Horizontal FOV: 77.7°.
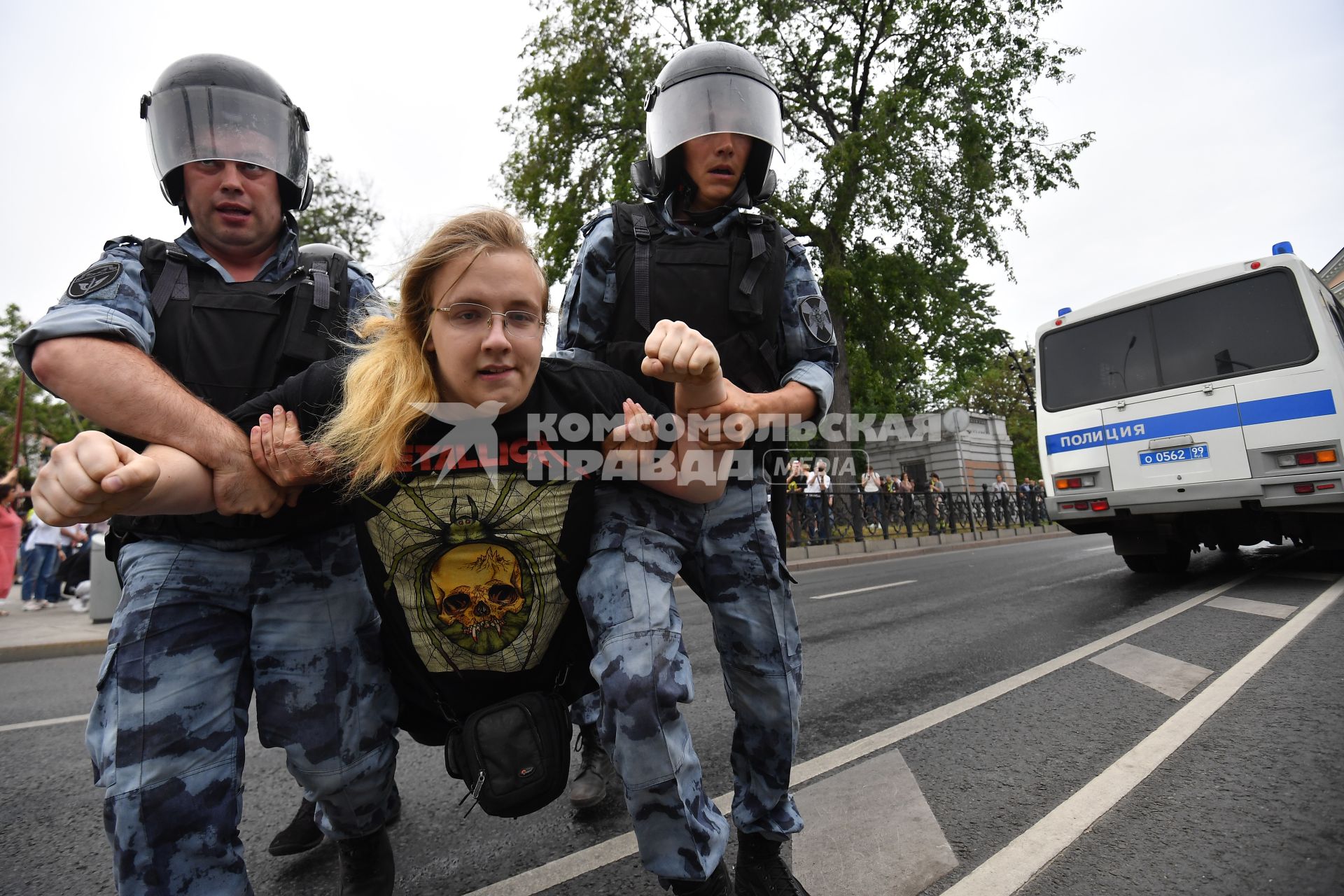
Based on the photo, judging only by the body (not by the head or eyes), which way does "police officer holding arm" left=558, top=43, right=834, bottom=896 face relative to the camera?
toward the camera

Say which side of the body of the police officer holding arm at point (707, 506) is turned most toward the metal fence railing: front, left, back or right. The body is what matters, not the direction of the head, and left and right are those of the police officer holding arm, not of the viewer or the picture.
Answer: back

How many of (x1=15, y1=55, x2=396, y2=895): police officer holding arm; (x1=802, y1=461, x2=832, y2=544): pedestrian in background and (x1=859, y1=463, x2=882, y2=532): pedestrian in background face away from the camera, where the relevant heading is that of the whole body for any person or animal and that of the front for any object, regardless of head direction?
0

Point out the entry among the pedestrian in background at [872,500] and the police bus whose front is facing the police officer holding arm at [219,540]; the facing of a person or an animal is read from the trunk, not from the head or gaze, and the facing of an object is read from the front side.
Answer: the pedestrian in background

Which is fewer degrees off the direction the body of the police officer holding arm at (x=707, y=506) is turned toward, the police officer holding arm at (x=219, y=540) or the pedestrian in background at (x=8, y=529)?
the police officer holding arm

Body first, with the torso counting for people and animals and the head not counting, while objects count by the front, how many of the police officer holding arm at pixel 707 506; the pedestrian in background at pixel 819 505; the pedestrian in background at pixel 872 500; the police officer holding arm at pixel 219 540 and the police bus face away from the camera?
1

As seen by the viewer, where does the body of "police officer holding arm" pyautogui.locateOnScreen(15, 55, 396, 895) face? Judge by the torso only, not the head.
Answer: toward the camera

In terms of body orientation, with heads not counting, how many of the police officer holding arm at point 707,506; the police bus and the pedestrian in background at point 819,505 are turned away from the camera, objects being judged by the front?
1

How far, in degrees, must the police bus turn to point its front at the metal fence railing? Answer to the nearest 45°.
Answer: approximately 45° to its left

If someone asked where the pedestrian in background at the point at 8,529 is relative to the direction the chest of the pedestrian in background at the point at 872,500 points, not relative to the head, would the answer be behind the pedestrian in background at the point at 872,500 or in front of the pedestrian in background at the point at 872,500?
in front

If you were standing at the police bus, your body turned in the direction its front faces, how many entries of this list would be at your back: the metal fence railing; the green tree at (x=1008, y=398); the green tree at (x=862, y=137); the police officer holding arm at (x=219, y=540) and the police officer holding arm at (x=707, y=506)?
2

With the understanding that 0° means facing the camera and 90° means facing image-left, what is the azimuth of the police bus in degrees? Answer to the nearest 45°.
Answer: approximately 180°

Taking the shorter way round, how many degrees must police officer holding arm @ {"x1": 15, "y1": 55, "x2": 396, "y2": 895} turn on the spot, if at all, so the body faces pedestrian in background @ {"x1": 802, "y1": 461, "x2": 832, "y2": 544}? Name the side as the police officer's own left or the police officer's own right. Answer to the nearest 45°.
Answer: approximately 135° to the police officer's own left
